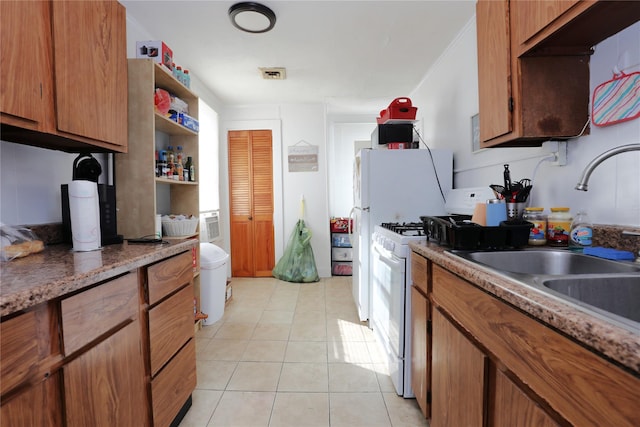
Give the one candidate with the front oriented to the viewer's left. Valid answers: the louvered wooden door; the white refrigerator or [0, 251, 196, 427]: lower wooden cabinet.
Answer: the white refrigerator

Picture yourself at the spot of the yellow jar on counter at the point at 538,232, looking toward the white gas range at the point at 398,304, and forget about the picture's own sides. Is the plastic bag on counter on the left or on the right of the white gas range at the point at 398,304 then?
left

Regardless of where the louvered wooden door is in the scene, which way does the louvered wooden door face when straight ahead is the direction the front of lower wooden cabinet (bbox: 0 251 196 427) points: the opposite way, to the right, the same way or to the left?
to the right

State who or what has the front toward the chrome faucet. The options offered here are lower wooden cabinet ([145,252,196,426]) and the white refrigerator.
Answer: the lower wooden cabinet

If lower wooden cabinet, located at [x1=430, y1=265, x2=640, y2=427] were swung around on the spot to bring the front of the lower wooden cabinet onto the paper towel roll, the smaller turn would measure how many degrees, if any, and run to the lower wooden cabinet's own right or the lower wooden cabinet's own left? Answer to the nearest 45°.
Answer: approximately 45° to the lower wooden cabinet's own right

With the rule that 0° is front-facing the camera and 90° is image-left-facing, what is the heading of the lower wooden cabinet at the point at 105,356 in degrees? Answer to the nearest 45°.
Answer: approximately 315°

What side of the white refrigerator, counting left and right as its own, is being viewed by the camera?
left

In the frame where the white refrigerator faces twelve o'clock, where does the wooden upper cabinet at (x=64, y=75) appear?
The wooden upper cabinet is roughly at 10 o'clock from the white refrigerator.

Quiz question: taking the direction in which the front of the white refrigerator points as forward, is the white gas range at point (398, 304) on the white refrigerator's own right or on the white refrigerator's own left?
on the white refrigerator's own left

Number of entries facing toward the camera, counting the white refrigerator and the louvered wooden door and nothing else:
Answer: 1
